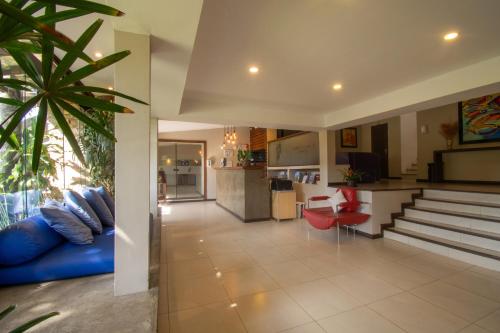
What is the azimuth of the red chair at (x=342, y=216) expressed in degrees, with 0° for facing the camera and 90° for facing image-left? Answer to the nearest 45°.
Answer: approximately 45°

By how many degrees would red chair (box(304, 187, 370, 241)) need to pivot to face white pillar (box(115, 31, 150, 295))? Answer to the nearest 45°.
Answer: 0° — it already faces it

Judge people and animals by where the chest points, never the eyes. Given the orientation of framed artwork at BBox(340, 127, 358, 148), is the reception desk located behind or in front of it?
in front

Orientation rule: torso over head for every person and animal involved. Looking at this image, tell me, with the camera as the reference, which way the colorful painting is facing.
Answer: facing the viewer and to the left of the viewer

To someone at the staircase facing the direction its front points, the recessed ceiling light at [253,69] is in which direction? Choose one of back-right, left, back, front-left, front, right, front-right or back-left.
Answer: front

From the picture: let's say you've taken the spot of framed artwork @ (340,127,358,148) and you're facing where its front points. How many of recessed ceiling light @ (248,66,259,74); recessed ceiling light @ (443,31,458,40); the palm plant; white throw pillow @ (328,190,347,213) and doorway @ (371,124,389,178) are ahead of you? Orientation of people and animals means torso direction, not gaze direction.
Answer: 4

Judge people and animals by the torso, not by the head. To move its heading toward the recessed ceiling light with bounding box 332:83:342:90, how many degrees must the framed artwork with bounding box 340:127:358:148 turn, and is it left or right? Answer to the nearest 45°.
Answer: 0° — it already faces it

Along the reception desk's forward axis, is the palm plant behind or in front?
in front

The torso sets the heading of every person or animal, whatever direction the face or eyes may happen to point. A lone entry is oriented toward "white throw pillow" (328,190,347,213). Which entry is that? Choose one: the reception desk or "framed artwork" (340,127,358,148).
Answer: the framed artwork

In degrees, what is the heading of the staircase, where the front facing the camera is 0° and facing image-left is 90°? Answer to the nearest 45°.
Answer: approximately 45°

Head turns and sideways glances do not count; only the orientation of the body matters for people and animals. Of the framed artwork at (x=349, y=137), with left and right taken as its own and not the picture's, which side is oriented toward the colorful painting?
left

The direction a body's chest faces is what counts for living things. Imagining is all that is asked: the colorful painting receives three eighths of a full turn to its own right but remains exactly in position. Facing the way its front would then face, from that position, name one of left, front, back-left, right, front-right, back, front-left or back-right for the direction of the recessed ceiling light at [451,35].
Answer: back

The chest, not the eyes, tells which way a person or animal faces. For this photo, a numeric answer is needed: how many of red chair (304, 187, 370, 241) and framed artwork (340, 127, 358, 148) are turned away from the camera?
0
